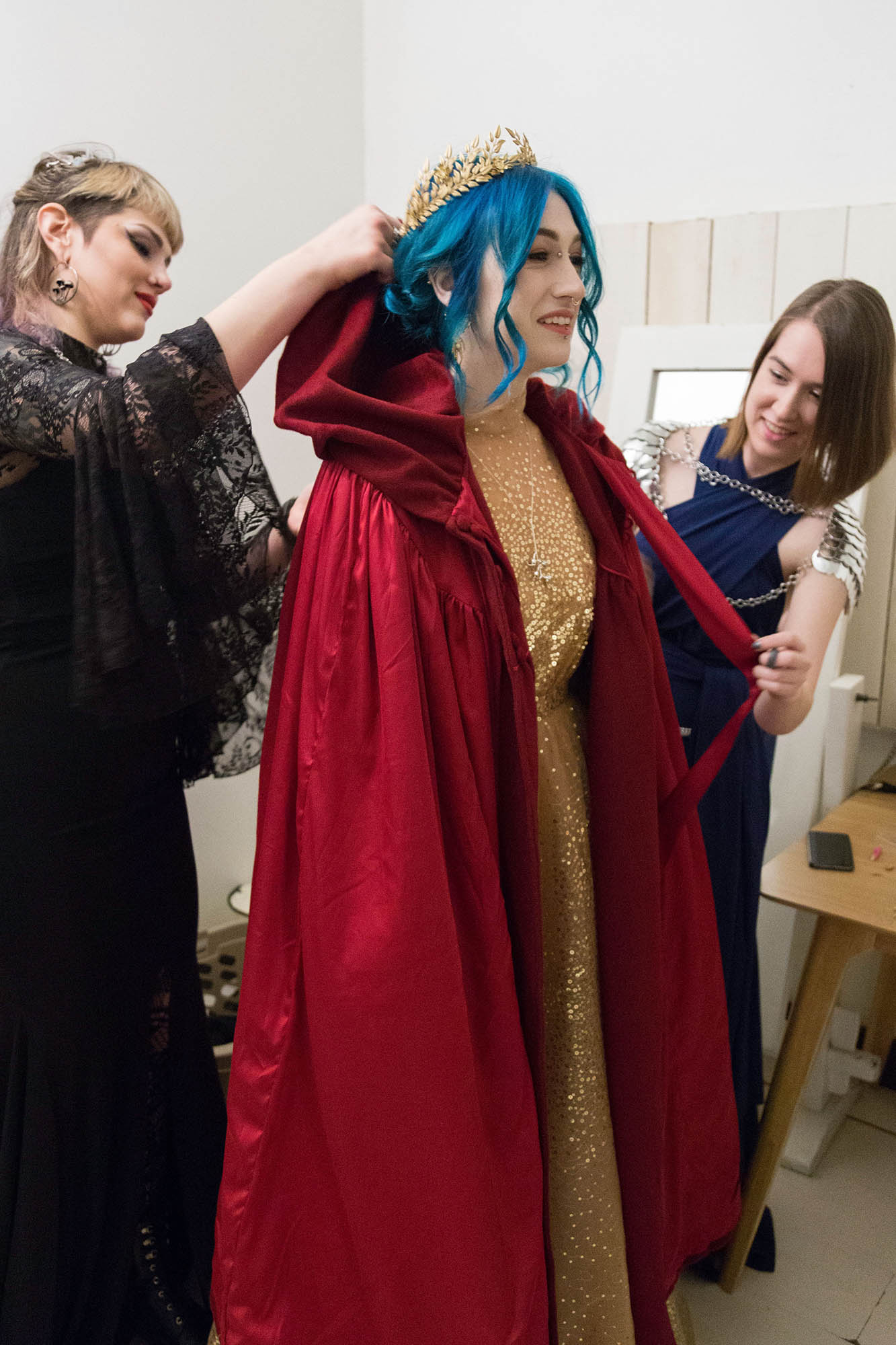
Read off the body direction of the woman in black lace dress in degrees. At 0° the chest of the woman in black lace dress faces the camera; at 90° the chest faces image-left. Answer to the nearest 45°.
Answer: approximately 270°

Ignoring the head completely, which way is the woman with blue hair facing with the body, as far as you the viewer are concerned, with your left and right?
facing the viewer and to the right of the viewer

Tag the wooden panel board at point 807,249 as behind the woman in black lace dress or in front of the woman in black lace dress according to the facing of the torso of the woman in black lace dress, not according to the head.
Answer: in front

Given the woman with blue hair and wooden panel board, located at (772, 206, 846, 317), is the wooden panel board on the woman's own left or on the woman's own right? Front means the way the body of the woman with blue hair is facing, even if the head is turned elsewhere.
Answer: on the woman's own left

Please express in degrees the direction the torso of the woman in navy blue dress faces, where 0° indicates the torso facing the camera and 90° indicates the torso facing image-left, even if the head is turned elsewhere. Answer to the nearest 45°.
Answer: approximately 45°

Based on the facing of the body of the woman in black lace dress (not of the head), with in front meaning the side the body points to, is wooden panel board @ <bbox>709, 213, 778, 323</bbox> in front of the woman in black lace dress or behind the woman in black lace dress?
in front

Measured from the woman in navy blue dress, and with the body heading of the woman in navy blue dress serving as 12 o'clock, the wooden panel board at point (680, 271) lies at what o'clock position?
The wooden panel board is roughly at 4 o'clock from the woman in navy blue dress.

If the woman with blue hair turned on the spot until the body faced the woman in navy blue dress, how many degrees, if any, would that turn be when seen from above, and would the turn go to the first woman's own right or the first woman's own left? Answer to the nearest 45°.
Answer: approximately 90° to the first woman's own left

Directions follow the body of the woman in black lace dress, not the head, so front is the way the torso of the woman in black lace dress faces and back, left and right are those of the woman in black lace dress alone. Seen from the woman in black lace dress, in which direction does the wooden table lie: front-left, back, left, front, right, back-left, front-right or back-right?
front

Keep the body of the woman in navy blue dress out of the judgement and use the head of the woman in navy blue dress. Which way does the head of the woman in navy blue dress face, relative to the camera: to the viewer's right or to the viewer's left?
to the viewer's left

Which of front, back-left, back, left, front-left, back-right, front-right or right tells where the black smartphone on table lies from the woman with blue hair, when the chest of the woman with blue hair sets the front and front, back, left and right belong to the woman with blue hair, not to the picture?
left

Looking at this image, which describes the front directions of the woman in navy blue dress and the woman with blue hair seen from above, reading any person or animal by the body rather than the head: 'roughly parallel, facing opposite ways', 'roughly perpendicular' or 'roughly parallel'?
roughly perpendicular
